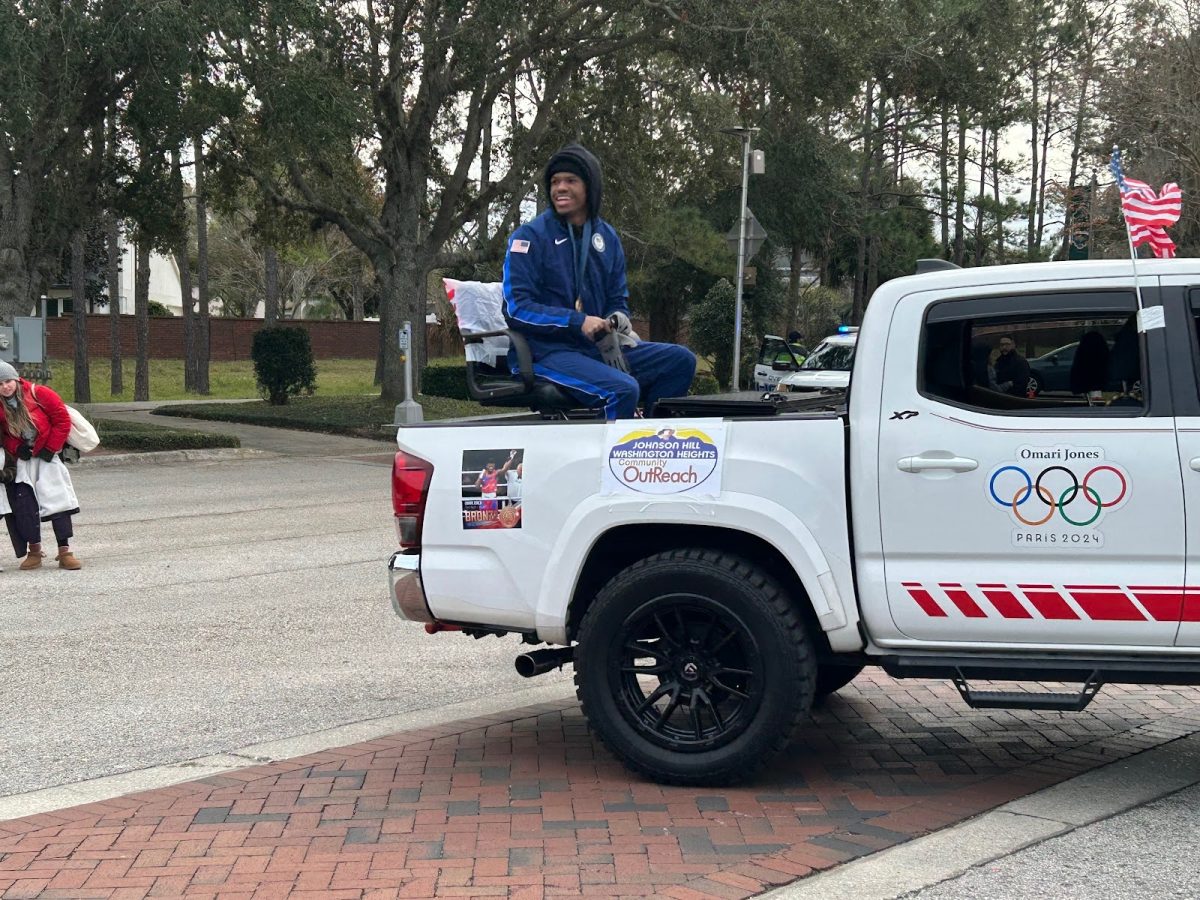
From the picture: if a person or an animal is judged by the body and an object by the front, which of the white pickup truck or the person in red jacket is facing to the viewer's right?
the white pickup truck

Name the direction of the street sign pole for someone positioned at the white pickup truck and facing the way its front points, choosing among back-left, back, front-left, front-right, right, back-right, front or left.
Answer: left

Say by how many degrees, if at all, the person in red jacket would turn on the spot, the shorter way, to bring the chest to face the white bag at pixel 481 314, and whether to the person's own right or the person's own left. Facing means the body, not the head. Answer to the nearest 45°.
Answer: approximately 45° to the person's own left

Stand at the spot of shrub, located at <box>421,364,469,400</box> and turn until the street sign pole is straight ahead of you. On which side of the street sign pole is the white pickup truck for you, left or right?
right

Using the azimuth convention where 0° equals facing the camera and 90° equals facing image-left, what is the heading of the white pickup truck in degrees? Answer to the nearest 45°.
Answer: approximately 270°

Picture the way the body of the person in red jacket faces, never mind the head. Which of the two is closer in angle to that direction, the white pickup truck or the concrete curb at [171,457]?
the white pickup truck

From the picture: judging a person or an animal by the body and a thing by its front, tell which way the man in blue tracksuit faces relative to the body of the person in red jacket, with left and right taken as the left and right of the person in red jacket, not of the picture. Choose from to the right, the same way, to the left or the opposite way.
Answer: to the left

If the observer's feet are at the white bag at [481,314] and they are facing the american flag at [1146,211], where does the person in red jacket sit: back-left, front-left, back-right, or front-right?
back-left

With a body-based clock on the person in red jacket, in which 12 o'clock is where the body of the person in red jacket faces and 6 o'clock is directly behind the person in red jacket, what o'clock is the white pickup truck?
The white pickup truck is roughly at 10 o'clock from the person in red jacket.

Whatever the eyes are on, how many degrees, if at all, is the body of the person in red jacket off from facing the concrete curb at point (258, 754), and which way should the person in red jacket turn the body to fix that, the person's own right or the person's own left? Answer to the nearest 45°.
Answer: approximately 45° to the person's own left

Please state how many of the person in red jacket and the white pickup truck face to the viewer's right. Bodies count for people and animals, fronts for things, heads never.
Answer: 1
